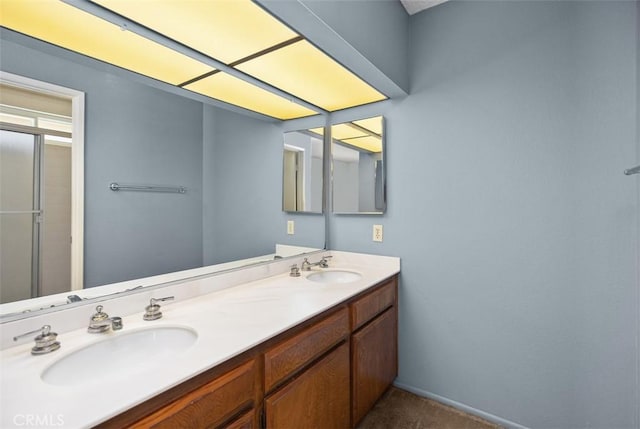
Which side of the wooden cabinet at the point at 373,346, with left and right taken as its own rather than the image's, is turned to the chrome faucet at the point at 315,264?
back

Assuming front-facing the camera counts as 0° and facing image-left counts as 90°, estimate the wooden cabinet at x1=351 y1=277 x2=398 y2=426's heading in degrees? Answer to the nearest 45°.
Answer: approximately 315°

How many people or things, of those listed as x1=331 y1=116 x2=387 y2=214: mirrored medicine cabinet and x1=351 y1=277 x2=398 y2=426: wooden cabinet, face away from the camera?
0

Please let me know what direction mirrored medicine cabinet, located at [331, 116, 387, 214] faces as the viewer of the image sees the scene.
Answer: facing the viewer and to the left of the viewer

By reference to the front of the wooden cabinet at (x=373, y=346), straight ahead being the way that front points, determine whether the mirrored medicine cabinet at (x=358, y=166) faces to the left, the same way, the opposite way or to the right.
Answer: to the right

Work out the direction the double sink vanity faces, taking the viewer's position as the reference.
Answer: facing the viewer and to the right of the viewer

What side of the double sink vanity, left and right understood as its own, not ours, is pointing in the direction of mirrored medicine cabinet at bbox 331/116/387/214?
left
